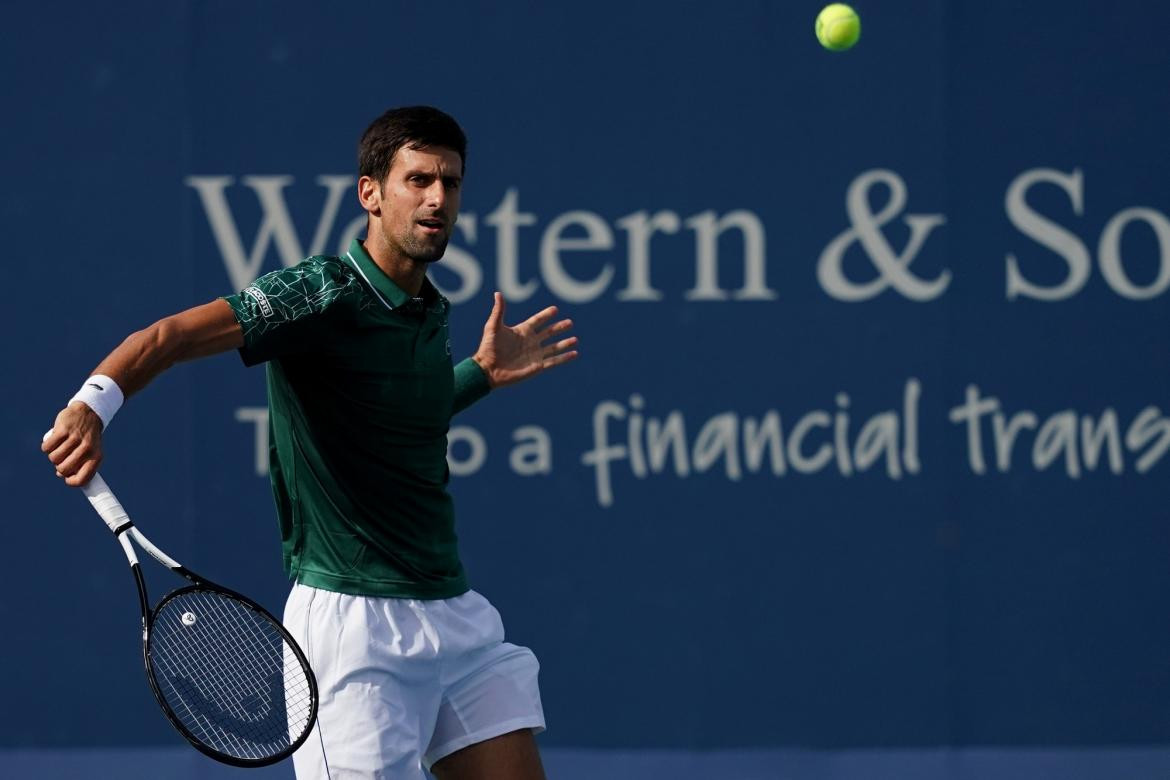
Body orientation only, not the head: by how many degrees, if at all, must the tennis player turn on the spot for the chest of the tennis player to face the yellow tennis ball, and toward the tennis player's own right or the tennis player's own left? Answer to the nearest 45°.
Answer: approximately 90° to the tennis player's own left

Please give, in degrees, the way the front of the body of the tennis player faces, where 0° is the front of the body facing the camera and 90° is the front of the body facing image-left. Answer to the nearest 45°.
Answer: approximately 315°

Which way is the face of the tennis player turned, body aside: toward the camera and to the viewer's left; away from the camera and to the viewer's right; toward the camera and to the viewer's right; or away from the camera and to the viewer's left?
toward the camera and to the viewer's right
